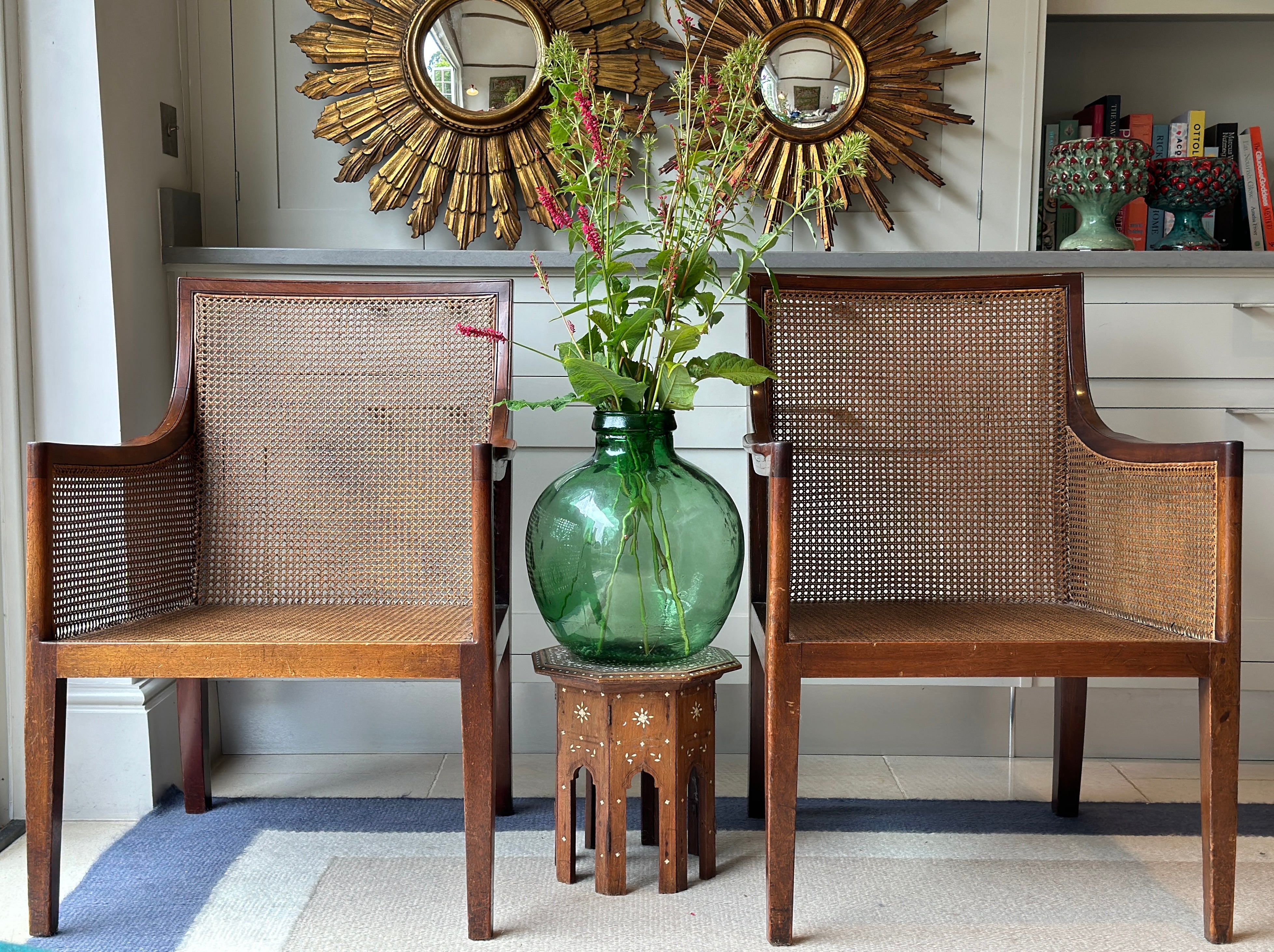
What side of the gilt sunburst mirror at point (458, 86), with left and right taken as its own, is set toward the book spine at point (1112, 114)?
left

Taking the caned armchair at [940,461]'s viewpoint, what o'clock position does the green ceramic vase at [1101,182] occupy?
The green ceramic vase is roughly at 7 o'clock from the caned armchair.

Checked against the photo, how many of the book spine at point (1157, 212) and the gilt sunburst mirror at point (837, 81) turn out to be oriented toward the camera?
2

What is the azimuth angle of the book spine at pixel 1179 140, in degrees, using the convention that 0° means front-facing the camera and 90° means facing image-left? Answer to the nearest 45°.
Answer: approximately 0°

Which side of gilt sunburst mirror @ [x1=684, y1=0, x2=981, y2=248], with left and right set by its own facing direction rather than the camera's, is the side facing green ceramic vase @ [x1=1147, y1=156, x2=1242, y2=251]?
left

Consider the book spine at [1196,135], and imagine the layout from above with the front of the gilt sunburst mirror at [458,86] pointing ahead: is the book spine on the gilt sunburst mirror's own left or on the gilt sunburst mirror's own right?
on the gilt sunburst mirror's own left

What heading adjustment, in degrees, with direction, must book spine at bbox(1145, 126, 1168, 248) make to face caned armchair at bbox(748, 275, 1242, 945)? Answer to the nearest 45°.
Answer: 0° — it already faces it

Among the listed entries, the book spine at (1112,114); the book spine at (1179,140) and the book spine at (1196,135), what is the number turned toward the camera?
3

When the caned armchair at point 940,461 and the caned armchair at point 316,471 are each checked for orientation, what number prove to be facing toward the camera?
2
